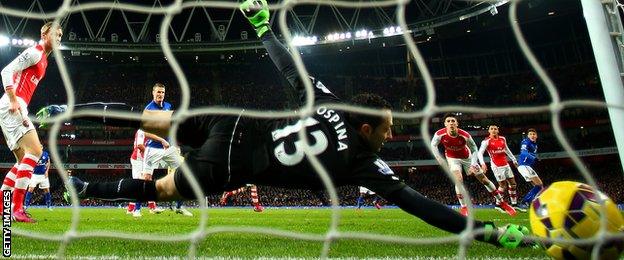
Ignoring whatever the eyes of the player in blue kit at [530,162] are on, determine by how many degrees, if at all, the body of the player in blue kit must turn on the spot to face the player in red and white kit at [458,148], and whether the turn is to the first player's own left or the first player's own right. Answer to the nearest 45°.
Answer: approximately 90° to the first player's own right

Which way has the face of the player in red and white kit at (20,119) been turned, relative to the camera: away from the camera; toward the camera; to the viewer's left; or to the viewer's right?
to the viewer's right

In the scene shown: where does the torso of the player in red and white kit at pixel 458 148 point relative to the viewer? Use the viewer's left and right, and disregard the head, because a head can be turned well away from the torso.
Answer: facing the viewer

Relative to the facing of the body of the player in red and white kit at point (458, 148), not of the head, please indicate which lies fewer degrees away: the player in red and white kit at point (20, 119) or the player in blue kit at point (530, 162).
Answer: the player in red and white kit

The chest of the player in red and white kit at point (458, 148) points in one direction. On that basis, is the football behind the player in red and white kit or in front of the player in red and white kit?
in front

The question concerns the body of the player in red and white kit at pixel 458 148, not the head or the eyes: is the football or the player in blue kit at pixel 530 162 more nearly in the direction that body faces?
the football

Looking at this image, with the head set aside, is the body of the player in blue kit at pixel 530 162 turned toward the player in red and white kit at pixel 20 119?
no

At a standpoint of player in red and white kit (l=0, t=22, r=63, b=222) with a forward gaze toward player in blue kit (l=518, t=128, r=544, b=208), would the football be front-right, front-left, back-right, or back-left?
front-right

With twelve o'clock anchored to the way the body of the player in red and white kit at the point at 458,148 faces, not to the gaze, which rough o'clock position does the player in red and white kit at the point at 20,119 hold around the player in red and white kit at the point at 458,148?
the player in red and white kit at the point at 20,119 is roughly at 1 o'clock from the player in red and white kit at the point at 458,148.
